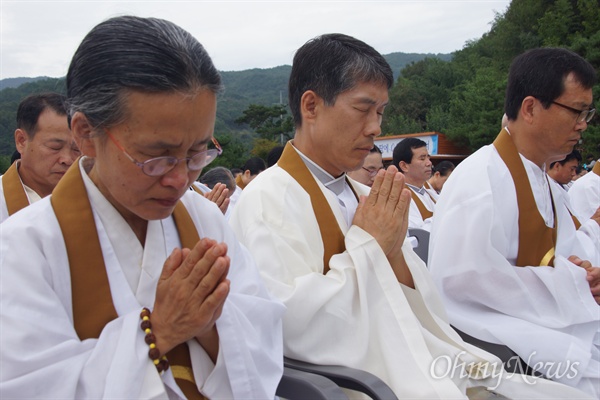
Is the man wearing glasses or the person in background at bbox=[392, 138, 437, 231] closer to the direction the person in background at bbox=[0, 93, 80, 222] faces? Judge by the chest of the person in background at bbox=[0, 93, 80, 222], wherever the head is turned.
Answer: the man wearing glasses

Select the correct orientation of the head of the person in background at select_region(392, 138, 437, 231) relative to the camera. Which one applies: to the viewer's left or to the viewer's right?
to the viewer's right

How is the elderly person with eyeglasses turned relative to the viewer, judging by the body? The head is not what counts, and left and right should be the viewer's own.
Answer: facing the viewer and to the right of the viewer
